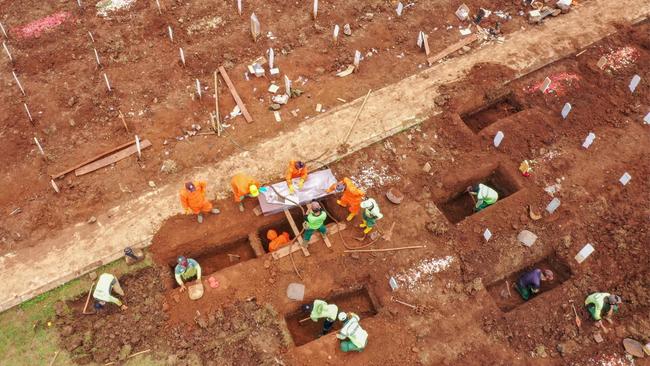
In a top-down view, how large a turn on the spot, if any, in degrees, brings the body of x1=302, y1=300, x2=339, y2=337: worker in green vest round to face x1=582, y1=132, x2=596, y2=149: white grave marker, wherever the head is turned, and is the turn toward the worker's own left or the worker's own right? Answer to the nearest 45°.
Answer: approximately 135° to the worker's own right

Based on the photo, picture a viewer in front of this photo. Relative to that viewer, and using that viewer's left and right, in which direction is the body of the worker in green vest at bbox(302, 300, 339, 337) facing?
facing to the left of the viewer

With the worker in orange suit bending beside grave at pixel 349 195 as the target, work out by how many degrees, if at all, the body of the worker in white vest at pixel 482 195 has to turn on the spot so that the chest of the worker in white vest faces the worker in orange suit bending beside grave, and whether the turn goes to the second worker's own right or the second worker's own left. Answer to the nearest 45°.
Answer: approximately 45° to the second worker's own left

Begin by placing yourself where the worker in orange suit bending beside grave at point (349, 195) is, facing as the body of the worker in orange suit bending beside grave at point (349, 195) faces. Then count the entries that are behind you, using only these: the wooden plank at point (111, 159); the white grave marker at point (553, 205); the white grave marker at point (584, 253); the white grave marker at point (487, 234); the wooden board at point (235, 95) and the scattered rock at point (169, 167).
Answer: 3

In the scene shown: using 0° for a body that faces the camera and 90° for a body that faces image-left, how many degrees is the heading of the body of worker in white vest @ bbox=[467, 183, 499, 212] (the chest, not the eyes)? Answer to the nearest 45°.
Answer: approximately 90°

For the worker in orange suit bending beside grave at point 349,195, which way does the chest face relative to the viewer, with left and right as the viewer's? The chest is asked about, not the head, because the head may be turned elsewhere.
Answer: facing to the left of the viewer

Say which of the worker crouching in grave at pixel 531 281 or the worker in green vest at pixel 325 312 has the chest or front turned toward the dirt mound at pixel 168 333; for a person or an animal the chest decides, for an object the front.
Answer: the worker in green vest

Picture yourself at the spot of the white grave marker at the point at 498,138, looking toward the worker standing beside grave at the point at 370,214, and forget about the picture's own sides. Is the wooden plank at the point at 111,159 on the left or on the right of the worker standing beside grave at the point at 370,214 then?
right

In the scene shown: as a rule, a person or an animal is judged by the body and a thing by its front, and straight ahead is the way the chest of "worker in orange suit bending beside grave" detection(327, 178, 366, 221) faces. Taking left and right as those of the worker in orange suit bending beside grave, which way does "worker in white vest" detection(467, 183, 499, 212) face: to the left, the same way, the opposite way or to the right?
the same way

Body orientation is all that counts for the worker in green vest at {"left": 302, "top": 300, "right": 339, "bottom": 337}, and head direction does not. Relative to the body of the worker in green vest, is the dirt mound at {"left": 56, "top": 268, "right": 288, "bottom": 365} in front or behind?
in front

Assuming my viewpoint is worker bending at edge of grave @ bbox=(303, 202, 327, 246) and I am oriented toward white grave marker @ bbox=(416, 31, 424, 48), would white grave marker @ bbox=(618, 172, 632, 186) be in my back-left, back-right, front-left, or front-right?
front-right

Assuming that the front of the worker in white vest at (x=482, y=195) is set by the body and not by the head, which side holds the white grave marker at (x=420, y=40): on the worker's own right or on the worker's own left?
on the worker's own right

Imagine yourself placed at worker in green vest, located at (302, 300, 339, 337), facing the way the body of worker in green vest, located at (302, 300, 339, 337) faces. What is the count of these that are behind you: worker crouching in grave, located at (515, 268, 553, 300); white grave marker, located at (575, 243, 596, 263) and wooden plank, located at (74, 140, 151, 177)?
2
